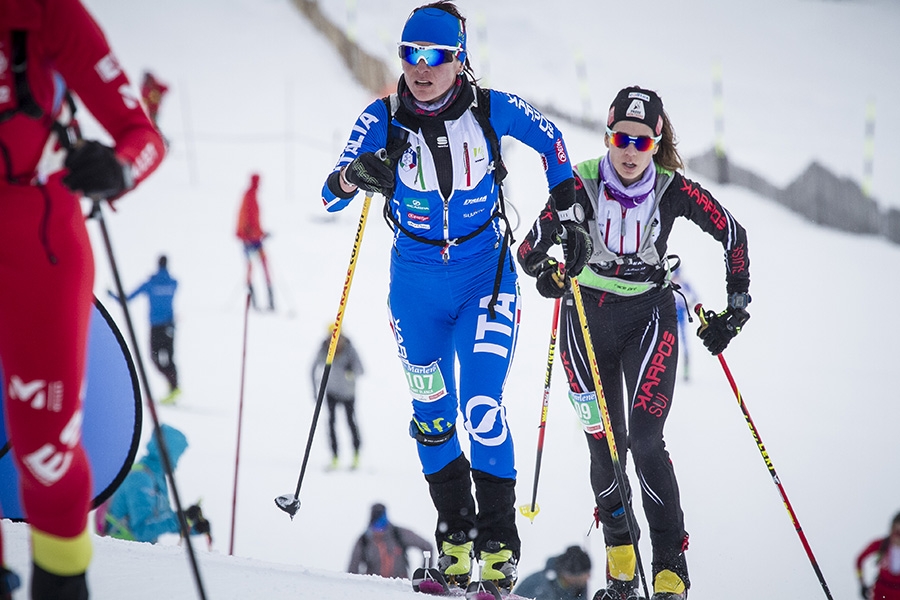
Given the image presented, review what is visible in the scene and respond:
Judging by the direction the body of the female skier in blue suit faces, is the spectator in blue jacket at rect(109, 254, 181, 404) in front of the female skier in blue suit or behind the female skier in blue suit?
behind

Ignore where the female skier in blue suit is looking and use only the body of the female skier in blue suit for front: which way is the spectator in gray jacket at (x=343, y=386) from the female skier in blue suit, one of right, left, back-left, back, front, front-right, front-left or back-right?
back

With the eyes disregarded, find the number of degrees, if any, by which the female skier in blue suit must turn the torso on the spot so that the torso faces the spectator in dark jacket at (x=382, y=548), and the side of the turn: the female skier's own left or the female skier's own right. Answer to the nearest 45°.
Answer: approximately 180°

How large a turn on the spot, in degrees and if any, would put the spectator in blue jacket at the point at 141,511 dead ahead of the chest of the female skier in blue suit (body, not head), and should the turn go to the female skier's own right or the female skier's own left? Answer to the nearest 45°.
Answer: approximately 135° to the female skier's own right

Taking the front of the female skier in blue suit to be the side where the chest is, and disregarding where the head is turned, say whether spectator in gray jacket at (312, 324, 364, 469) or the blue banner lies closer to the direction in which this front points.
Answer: the blue banner

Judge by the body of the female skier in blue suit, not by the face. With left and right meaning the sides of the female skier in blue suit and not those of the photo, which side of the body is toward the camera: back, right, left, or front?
front

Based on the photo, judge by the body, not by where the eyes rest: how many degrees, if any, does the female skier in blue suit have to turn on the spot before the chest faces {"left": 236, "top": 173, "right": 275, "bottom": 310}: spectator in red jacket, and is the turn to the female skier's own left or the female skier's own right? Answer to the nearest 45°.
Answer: approximately 180°

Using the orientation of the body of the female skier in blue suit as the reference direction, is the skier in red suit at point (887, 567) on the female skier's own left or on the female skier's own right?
on the female skier's own left

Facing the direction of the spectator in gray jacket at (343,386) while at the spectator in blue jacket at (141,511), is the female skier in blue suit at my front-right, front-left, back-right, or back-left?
back-right
